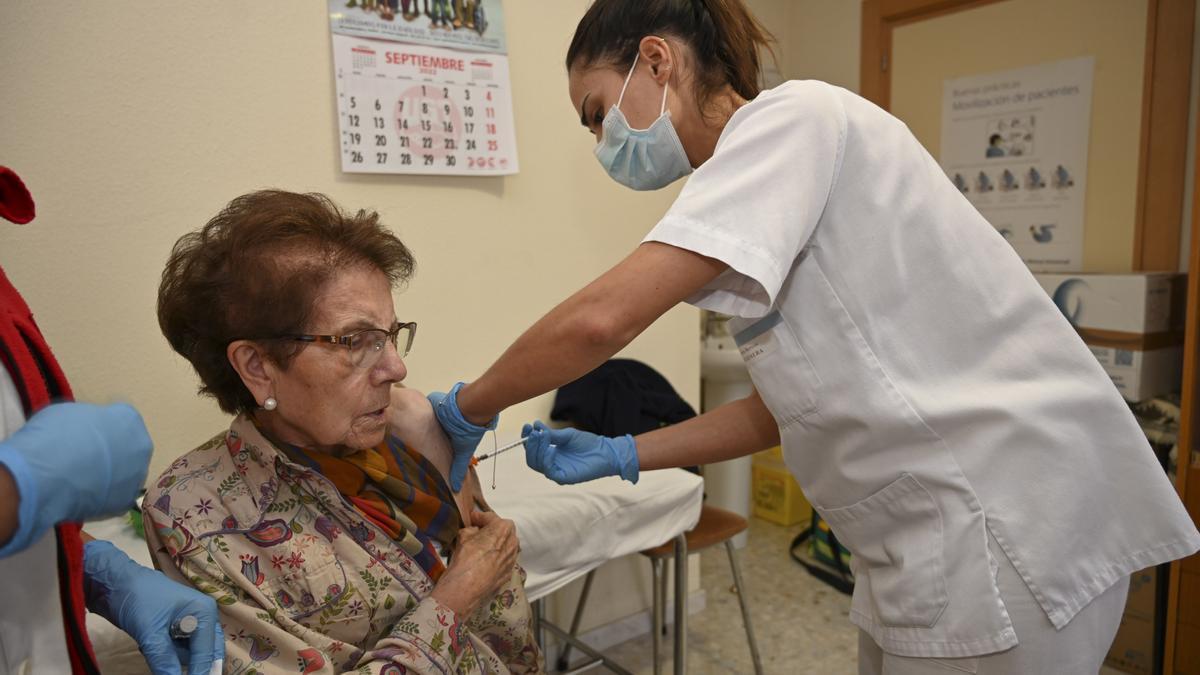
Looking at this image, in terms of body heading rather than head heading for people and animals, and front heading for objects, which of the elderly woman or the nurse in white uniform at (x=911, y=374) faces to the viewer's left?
the nurse in white uniform

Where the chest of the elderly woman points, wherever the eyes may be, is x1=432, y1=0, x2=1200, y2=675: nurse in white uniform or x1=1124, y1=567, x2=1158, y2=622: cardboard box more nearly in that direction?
the nurse in white uniform

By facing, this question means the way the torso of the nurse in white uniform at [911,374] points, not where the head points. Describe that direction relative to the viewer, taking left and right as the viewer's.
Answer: facing to the left of the viewer

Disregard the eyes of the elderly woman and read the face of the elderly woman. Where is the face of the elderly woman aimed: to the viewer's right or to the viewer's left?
to the viewer's right

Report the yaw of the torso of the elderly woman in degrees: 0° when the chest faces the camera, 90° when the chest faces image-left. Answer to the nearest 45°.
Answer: approximately 315°

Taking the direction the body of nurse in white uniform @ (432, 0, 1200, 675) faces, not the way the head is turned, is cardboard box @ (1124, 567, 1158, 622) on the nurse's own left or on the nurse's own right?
on the nurse's own right

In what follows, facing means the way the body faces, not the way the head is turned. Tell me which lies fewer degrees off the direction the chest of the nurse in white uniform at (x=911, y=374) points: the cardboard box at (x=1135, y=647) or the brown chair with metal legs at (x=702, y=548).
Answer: the brown chair with metal legs

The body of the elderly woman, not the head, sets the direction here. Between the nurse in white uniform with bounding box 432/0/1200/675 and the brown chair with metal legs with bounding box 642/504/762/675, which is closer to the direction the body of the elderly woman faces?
the nurse in white uniform

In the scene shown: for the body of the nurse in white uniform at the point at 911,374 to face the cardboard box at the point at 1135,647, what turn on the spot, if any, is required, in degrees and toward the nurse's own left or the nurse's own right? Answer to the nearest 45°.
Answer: approximately 135° to the nurse's own right

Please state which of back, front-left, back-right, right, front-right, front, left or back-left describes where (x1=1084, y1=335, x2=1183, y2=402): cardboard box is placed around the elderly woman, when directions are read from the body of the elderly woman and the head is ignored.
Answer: front-left

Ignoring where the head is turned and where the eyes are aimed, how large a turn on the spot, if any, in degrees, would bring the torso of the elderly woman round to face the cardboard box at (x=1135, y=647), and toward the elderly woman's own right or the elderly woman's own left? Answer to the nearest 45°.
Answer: approximately 45° to the elderly woman's own left

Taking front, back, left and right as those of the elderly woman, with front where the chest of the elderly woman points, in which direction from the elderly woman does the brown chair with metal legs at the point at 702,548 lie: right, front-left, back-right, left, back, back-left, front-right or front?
left

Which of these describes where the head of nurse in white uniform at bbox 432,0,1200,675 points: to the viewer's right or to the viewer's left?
to the viewer's left
